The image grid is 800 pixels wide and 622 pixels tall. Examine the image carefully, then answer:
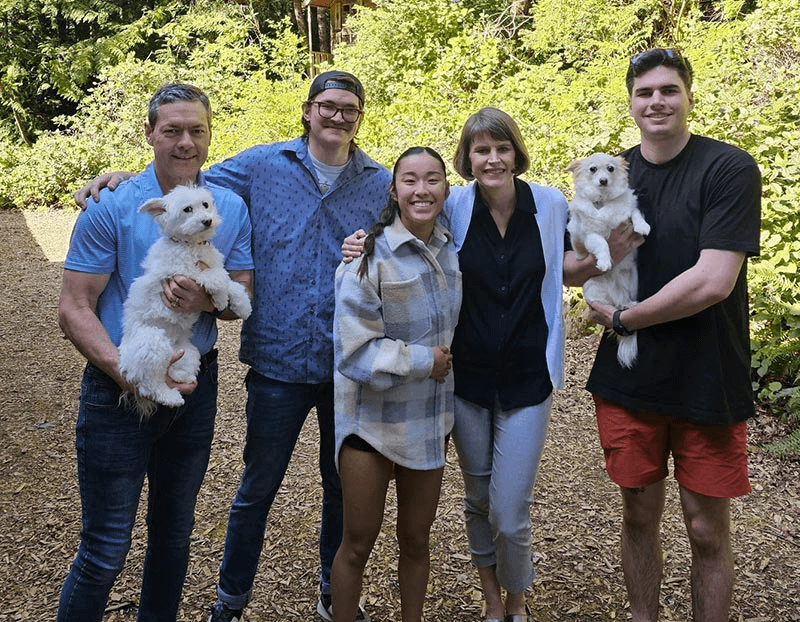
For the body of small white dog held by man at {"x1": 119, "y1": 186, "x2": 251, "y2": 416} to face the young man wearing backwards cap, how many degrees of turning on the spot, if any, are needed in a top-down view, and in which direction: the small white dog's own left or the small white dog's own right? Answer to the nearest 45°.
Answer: approximately 90° to the small white dog's own left

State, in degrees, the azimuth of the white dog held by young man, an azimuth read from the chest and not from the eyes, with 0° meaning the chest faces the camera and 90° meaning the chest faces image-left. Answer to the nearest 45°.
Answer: approximately 0°

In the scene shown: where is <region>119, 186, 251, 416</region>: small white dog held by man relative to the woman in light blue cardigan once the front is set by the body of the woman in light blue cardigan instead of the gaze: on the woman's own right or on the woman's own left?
on the woman's own right

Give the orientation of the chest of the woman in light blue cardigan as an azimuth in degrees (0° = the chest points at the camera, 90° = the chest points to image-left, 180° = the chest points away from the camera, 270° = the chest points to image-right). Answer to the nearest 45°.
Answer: approximately 0°

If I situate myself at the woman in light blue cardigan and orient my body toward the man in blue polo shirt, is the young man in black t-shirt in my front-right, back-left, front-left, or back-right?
back-left

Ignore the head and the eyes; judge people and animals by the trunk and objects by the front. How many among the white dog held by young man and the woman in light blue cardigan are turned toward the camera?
2

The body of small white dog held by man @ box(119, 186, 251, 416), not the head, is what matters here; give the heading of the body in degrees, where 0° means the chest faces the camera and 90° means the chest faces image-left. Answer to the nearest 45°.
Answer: approximately 315°
